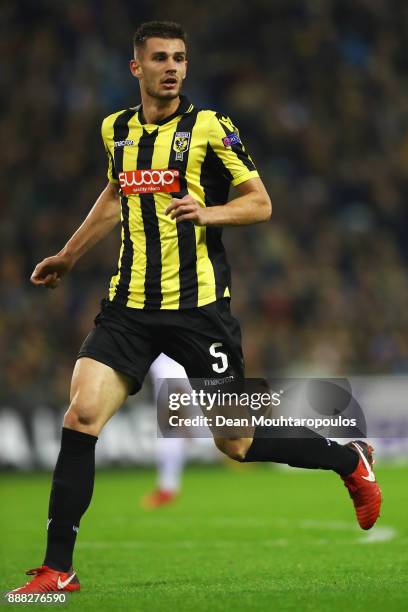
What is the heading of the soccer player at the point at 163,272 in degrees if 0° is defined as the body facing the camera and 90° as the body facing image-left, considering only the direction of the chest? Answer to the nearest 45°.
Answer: approximately 45°
